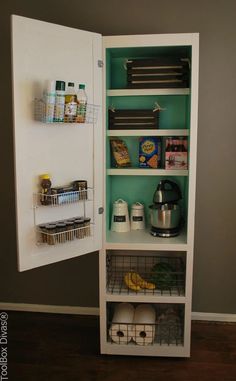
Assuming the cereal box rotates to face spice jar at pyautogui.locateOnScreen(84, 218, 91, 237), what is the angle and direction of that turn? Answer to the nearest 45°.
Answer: approximately 45° to its right

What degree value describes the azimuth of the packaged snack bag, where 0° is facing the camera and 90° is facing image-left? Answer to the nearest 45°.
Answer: approximately 0°

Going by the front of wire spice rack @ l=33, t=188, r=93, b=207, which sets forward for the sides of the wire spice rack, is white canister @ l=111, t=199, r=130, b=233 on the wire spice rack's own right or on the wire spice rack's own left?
on the wire spice rack's own left

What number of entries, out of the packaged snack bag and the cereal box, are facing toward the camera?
2

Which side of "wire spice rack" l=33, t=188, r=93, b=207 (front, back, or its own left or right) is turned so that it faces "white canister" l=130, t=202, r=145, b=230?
left
